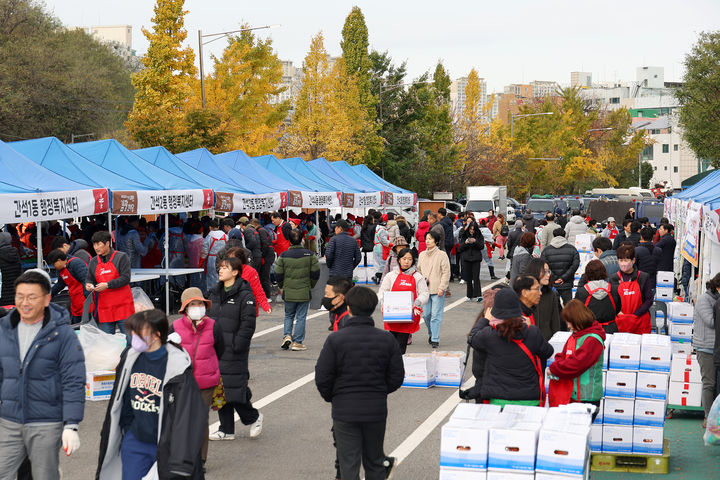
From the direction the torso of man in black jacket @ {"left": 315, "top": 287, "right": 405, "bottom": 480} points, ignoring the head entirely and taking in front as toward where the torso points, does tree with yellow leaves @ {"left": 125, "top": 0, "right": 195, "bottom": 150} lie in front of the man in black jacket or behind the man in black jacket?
in front

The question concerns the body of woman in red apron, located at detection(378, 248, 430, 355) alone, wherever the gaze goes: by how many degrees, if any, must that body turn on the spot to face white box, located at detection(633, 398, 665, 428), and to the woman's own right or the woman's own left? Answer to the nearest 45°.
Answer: approximately 45° to the woman's own left

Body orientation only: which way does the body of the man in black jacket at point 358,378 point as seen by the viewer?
away from the camera

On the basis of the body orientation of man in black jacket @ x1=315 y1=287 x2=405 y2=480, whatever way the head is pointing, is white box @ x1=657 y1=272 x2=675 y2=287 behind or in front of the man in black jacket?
in front

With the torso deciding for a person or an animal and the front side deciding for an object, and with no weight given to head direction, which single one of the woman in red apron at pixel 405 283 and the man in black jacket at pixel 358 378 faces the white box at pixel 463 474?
the woman in red apron

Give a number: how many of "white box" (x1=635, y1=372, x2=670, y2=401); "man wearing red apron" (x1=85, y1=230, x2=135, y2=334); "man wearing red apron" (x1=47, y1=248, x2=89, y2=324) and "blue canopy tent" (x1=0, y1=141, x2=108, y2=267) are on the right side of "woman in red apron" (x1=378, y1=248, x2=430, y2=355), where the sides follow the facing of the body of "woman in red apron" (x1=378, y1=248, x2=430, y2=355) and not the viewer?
3

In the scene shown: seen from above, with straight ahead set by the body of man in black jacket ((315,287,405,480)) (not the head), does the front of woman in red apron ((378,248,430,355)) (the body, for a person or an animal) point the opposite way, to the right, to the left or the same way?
the opposite way

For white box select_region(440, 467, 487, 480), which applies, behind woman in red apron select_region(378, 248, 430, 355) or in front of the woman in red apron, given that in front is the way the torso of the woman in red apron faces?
in front

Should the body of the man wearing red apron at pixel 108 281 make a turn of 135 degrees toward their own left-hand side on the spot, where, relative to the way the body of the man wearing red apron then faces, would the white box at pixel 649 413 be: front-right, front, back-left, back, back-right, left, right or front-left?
front-right

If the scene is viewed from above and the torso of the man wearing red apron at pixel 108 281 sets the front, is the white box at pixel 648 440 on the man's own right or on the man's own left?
on the man's own left

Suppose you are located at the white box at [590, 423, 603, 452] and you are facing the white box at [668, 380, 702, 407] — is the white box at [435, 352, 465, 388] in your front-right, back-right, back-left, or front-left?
front-left

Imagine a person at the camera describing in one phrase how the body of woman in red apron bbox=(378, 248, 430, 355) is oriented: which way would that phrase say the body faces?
toward the camera

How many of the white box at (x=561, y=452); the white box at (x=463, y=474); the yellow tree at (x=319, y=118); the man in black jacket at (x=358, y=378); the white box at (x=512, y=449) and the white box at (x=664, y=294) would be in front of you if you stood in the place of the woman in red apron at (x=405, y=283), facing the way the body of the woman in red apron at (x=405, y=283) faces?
4

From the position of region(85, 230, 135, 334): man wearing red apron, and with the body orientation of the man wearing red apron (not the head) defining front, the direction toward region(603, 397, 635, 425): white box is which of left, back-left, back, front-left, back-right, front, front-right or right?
left

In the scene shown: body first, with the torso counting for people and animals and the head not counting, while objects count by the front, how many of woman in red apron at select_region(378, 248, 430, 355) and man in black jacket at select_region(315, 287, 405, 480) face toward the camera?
1
